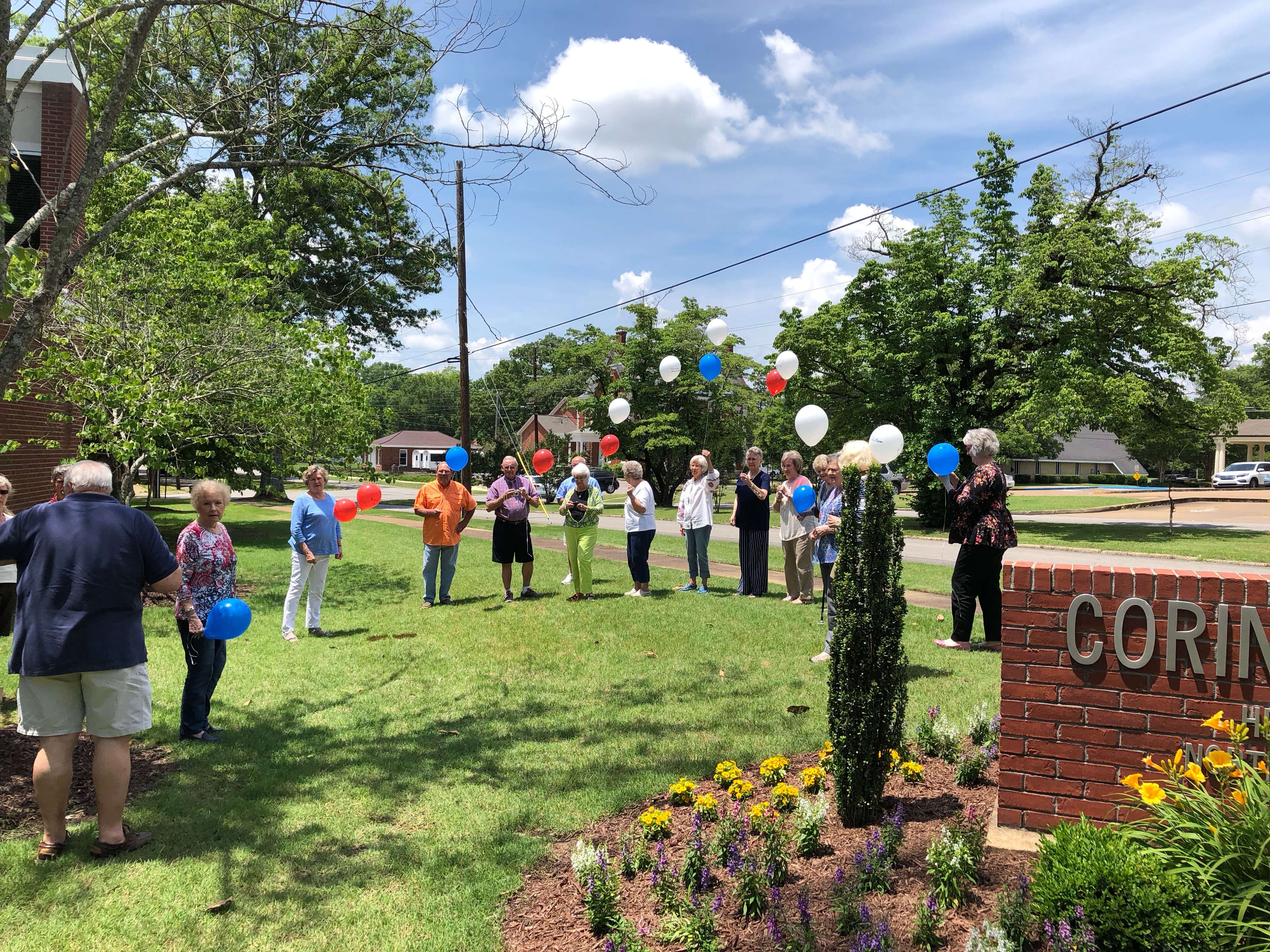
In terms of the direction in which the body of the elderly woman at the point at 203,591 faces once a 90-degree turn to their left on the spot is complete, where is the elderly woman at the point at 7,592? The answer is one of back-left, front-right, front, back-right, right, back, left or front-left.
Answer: left

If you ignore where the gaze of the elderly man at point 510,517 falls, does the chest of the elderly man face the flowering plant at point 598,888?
yes

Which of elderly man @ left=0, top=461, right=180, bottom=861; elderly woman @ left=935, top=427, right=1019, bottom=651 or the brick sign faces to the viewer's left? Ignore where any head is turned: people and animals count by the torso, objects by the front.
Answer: the elderly woman

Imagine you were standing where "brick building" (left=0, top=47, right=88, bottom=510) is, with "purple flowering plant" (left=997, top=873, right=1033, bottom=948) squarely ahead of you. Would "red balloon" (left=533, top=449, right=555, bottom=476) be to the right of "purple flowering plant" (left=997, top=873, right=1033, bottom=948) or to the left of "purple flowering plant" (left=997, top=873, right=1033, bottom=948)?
left

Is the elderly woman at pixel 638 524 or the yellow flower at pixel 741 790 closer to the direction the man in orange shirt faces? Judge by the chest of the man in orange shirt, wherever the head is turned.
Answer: the yellow flower

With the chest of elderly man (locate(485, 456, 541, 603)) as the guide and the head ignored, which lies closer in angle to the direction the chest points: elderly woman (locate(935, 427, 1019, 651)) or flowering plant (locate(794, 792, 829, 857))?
the flowering plant

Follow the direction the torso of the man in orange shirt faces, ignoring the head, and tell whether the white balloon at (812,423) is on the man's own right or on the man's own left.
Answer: on the man's own left
